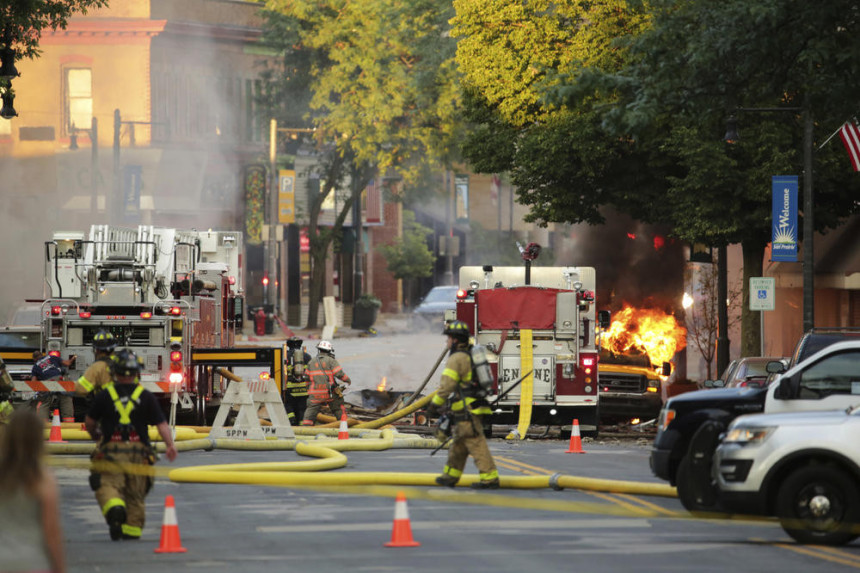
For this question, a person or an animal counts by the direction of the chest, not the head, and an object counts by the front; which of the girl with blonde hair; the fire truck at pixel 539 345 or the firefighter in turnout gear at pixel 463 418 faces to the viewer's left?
the firefighter in turnout gear

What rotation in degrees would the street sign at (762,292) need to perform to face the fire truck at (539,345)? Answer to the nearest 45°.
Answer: approximately 45° to its right

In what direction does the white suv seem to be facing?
to the viewer's left

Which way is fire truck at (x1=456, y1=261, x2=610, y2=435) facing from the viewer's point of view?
away from the camera

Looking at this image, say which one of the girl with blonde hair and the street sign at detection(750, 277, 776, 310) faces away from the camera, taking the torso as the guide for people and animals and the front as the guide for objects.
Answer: the girl with blonde hair

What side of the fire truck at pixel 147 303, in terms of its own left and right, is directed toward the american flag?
right

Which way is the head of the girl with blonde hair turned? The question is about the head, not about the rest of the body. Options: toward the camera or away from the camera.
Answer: away from the camera

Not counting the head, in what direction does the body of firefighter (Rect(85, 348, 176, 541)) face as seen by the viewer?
away from the camera

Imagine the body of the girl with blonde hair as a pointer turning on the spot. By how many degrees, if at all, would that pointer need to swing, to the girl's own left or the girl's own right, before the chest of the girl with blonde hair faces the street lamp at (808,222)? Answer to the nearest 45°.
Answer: approximately 45° to the girl's own right

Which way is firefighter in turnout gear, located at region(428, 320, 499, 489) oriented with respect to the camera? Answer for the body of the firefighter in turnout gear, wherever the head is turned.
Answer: to the viewer's left

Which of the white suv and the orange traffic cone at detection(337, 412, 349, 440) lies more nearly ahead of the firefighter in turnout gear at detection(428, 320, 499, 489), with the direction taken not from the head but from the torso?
the orange traffic cone
